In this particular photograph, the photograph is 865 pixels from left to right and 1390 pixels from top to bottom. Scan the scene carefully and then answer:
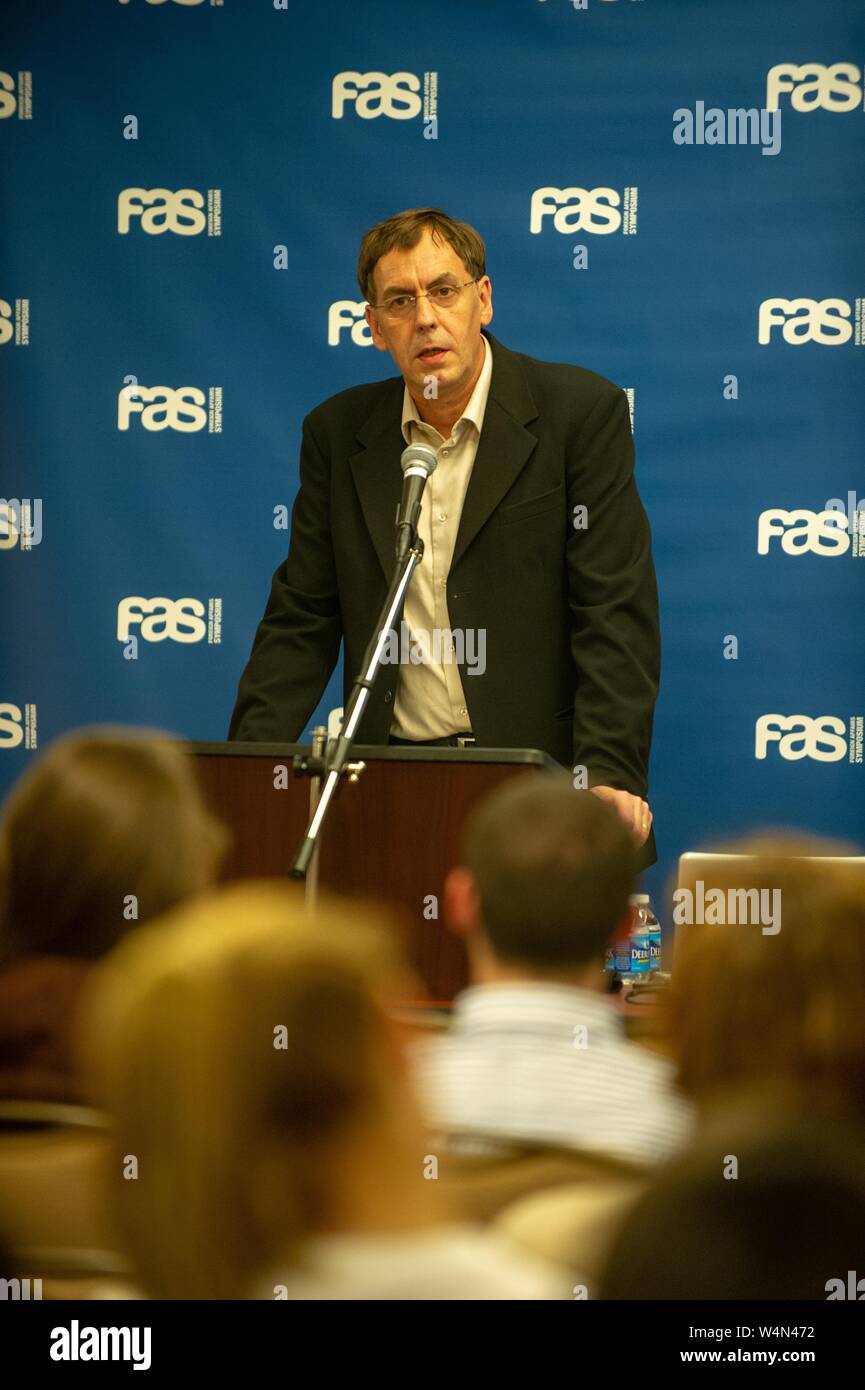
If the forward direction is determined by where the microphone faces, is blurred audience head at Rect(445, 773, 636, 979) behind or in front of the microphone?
behind

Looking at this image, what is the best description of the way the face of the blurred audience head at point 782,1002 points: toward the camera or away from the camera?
away from the camera

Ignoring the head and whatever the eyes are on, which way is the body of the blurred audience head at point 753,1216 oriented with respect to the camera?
away from the camera

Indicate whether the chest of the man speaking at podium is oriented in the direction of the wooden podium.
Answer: yes

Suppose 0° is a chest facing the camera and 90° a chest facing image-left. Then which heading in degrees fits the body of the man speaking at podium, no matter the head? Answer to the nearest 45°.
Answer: approximately 0°

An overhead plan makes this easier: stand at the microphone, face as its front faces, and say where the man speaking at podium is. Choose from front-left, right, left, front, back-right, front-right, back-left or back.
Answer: front

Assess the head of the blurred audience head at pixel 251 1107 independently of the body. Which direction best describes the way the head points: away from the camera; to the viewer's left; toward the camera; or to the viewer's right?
away from the camera

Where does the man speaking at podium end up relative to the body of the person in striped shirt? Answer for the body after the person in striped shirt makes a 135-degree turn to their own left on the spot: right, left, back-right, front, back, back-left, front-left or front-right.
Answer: back-right

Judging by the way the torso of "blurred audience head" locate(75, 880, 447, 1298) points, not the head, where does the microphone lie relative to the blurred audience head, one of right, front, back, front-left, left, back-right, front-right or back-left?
front-left

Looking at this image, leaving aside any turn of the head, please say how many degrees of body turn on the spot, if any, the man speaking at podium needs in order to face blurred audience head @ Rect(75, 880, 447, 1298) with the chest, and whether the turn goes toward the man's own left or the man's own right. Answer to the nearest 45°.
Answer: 0° — they already face them

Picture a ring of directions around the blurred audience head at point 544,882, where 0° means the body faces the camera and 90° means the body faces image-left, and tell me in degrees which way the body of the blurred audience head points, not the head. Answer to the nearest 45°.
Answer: approximately 180°

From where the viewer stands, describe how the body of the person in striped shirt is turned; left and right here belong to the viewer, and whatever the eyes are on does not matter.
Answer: facing away from the viewer

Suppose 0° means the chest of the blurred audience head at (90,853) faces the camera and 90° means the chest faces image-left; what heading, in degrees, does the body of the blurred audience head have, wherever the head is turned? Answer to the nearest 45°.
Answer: approximately 225°

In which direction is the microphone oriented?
away from the camera

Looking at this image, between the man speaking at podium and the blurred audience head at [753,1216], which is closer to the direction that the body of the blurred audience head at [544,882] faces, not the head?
the man speaking at podium

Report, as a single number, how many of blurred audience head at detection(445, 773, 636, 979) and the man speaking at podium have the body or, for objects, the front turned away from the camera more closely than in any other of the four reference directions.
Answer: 1

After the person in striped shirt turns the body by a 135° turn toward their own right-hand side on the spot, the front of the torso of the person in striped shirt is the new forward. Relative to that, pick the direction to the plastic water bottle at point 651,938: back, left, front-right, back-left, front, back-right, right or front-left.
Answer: back-left

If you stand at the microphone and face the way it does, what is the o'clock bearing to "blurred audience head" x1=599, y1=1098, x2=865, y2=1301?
The blurred audience head is roughly at 6 o'clock from the microphone.
